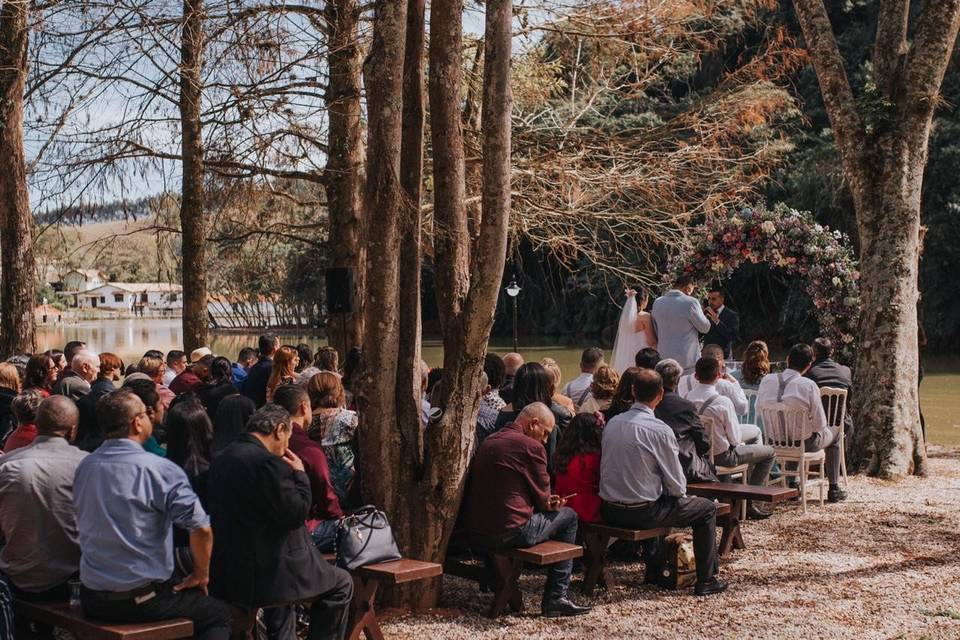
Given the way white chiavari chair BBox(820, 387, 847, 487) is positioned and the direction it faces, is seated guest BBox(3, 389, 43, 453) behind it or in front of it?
behind

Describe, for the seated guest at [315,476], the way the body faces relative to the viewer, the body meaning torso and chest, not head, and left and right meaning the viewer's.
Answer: facing away from the viewer and to the right of the viewer

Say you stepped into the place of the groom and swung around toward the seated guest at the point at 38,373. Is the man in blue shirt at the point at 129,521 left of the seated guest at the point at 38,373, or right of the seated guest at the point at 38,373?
left

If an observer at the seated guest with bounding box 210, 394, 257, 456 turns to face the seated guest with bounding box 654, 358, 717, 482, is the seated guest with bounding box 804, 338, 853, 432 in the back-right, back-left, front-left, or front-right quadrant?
front-left

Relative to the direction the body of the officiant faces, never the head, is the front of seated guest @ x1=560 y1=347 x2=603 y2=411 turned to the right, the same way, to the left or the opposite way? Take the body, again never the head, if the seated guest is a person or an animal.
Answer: the opposite way

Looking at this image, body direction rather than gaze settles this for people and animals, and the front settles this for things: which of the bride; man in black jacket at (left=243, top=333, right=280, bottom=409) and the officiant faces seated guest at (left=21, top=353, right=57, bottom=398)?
the officiant

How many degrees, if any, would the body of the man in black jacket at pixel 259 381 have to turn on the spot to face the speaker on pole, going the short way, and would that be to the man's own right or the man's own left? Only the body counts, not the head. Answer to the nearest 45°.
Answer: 0° — they already face it

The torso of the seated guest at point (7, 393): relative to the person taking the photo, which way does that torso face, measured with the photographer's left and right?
facing away from the viewer and to the right of the viewer

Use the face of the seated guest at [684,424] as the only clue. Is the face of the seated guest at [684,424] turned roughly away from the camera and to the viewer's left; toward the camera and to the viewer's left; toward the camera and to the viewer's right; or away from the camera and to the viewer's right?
away from the camera and to the viewer's right

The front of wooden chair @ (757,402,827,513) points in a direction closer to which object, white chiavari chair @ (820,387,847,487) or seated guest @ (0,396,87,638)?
the white chiavari chair

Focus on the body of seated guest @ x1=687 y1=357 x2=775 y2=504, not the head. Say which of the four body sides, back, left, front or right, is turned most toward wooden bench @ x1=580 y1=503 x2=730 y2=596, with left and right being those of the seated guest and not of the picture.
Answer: back

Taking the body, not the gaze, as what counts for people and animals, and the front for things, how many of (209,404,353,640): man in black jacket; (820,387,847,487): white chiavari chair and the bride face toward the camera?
0

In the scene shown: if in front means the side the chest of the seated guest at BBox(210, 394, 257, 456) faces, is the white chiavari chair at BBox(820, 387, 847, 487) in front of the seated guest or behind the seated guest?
in front
